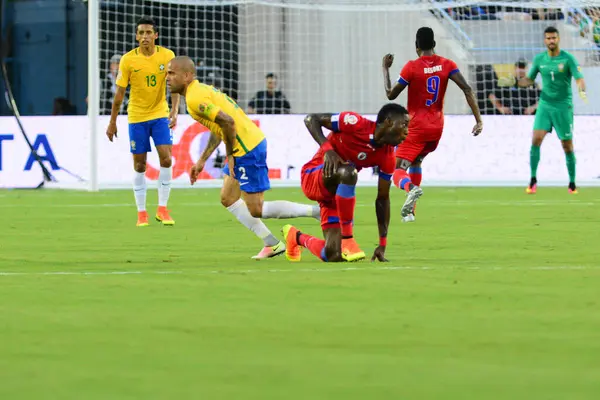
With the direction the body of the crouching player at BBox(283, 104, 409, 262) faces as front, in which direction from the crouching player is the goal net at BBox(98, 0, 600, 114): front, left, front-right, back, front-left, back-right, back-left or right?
back-left

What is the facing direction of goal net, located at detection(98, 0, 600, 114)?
toward the camera

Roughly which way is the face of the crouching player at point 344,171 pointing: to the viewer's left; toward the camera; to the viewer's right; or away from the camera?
to the viewer's right

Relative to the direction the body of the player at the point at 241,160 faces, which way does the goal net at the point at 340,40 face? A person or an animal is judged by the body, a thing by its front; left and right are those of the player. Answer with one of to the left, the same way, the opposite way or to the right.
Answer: to the left

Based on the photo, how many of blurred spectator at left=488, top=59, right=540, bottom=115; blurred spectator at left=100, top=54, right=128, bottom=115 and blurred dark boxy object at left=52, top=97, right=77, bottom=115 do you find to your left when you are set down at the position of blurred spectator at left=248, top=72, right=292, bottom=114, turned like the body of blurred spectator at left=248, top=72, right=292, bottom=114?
1

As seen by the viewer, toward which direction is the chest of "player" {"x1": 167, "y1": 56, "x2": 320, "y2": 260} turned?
to the viewer's left

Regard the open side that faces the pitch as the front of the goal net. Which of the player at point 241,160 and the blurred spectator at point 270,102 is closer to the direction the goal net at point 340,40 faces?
the player

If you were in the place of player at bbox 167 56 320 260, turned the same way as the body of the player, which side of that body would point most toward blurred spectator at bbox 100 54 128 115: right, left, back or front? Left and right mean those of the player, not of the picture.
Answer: right

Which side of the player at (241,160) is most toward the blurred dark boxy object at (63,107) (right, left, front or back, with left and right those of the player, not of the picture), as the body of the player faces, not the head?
right

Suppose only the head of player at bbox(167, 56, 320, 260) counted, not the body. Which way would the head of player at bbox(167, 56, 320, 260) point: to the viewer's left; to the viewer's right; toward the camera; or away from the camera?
to the viewer's left

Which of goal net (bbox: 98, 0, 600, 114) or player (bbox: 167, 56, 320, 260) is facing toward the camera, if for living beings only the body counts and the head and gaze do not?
the goal net

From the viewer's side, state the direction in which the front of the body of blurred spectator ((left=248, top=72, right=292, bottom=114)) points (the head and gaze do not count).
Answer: toward the camera
